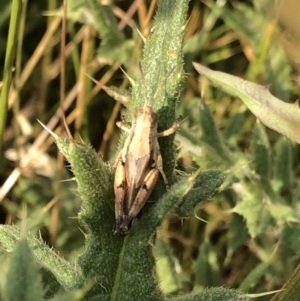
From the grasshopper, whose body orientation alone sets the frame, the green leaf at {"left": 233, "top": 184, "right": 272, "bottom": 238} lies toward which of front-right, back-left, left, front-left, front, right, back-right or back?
front-right

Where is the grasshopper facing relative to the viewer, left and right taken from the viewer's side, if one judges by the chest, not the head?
facing away from the viewer
